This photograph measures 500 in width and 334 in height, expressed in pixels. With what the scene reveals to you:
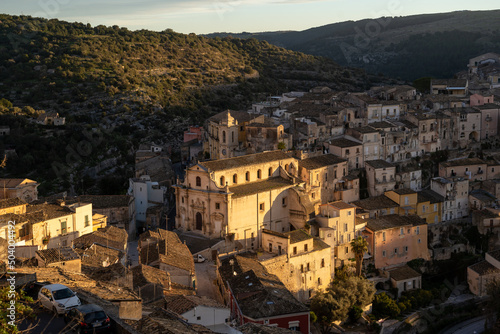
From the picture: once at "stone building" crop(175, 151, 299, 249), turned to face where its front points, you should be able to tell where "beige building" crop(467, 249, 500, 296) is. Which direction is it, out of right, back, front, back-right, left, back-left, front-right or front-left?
back-left

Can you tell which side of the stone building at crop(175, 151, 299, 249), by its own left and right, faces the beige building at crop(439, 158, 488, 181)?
back

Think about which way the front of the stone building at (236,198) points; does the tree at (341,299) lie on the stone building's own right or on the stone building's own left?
on the stone building's own left

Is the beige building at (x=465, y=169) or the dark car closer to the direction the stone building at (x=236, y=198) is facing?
the dark car

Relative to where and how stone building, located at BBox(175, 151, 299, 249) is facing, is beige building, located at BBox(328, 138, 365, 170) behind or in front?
behind

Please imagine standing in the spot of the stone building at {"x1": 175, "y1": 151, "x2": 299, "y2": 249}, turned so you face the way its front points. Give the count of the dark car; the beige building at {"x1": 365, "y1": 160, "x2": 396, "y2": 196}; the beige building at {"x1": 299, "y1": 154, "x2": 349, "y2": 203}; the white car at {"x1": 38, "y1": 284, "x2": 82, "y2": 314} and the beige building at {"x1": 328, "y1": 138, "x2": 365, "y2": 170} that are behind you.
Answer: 3

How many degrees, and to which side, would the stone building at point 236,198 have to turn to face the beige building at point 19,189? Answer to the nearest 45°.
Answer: approximately 45° to its right

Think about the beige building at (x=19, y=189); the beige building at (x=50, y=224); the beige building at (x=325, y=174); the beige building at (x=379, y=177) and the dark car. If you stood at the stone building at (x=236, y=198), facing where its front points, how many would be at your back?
2

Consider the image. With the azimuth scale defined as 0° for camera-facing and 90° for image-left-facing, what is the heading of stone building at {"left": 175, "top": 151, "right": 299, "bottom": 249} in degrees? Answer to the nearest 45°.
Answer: approximately 45°

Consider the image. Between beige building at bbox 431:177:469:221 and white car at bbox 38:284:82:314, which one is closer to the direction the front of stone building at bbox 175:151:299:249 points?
the white car

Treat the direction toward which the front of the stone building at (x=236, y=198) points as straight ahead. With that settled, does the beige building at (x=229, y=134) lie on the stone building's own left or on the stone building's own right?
on the stone building's own right

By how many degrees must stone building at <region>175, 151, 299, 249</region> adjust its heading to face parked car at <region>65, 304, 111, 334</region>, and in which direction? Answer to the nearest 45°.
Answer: approximately 45° to its left

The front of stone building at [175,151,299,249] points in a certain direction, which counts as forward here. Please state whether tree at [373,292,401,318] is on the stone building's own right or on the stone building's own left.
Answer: on the stone building's own left

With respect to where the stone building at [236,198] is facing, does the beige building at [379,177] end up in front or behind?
behind

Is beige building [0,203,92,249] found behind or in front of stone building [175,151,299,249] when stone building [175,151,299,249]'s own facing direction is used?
in front
